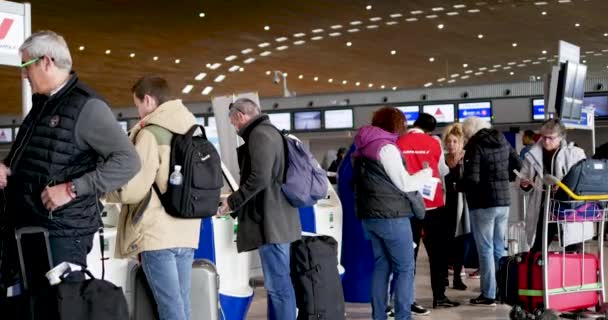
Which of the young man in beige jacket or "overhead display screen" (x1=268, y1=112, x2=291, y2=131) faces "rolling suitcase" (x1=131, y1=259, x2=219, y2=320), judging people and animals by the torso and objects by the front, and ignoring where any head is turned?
the overhead display screen

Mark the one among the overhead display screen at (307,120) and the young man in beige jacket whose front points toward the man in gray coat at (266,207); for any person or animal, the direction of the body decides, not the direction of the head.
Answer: the overhead display screen

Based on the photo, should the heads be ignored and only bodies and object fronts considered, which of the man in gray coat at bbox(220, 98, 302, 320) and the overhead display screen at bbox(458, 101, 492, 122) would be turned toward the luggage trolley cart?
the overhead display screen

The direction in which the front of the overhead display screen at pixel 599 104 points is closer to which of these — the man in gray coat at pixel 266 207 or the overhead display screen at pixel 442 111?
the man in gray coat

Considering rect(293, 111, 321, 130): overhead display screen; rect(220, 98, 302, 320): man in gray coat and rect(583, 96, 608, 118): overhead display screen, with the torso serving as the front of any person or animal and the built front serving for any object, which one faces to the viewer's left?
the man in gray coat

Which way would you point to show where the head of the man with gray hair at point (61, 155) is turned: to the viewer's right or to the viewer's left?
to the viewer's left

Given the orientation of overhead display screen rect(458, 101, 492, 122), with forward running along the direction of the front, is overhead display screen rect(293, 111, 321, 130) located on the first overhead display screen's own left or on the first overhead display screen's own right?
on the first overhead display screen's own right

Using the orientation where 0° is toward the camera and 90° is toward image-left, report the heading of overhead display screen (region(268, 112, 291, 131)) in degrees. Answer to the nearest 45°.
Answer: approximately 0°
